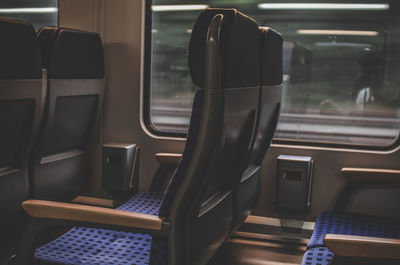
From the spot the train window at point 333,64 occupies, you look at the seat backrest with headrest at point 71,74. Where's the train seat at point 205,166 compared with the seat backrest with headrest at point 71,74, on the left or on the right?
left

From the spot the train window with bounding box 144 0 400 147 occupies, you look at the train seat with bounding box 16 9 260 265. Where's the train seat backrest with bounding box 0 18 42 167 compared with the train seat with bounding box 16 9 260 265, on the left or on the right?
right

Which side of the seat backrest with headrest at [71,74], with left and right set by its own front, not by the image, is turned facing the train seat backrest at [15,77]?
left

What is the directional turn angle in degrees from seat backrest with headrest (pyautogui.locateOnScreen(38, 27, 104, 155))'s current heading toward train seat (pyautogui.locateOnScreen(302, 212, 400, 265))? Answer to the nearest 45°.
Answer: approximately 180°

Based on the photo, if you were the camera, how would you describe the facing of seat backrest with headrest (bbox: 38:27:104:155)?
facing away from the viewer and to the left of the viewer

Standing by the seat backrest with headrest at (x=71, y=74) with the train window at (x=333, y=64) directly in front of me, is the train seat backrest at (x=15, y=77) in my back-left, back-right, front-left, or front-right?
back-right

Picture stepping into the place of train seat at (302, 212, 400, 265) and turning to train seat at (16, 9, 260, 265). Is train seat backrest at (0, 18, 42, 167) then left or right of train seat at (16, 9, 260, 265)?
right

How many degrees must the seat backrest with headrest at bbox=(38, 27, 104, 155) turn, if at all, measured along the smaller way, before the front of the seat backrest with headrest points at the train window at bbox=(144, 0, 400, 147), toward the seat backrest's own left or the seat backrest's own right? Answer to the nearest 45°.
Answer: approximately 135° to the seat backrest's own right

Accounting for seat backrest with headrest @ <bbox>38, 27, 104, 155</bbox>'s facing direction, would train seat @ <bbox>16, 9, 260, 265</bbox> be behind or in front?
behind
